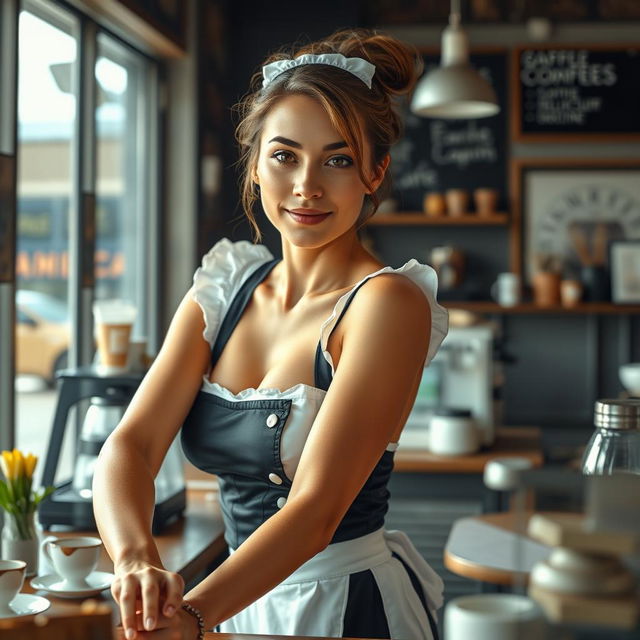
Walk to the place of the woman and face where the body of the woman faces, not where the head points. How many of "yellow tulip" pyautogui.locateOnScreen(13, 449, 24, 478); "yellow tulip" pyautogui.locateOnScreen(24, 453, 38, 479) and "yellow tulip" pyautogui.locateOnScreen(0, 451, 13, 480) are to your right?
3

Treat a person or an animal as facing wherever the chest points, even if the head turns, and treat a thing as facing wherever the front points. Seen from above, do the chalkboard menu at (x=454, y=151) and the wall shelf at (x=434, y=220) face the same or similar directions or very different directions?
same or similar directions

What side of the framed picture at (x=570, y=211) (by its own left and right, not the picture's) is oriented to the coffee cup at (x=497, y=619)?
front

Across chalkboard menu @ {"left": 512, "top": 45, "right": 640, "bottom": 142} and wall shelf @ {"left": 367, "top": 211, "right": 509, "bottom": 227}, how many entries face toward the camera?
2

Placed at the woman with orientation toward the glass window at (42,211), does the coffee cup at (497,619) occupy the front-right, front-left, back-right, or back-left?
back-left

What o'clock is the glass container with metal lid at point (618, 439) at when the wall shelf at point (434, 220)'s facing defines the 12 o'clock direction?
The glass container with metal lid is roughly at 12 o'clock from the wall shelf.

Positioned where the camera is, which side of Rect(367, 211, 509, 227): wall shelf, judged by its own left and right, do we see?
front

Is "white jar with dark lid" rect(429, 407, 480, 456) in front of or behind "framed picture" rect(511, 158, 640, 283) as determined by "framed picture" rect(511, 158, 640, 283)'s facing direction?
in front

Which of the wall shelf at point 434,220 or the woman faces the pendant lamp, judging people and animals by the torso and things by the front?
the wall shelf

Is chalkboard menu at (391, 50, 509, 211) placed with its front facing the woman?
yes

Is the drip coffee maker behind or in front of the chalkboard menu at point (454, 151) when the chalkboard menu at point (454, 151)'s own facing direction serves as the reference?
in front

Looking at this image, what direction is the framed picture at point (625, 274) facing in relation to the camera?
toward the camera

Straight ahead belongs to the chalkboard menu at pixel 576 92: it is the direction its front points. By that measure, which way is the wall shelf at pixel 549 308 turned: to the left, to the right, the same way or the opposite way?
the same way

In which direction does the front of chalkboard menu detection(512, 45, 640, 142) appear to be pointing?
toward the camera
